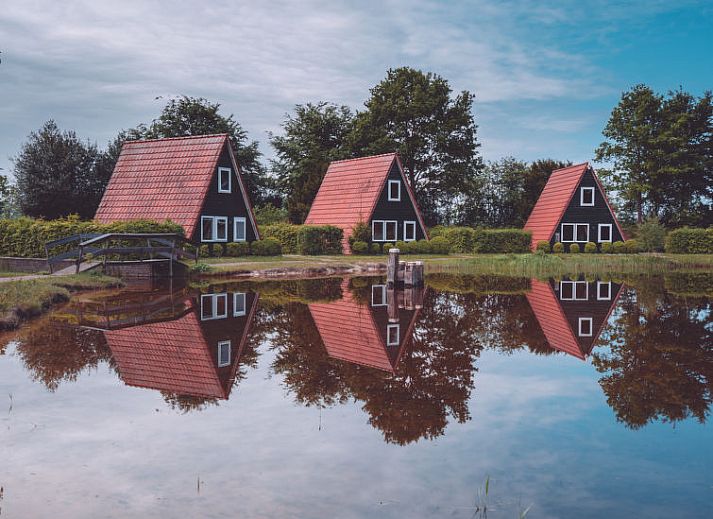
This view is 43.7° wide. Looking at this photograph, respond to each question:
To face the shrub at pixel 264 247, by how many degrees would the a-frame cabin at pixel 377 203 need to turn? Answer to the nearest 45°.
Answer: approximately 90° to its right

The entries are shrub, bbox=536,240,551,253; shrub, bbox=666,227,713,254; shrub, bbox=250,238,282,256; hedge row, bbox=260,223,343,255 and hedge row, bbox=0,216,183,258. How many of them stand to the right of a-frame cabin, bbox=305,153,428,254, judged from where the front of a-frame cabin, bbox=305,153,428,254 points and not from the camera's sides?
3

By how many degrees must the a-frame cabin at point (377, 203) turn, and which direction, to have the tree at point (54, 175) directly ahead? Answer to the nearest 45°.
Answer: approximately 135° to its right

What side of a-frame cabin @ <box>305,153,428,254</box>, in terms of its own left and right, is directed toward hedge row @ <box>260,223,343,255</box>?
right

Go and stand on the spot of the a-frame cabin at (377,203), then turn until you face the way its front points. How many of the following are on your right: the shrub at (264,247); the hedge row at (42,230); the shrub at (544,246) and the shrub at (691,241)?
2

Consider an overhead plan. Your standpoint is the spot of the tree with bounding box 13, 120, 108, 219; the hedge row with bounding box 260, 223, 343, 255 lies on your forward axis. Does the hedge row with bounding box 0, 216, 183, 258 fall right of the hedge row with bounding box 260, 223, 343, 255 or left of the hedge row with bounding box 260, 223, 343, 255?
right

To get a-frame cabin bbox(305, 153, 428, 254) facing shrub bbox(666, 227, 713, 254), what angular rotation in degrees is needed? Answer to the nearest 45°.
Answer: approximately 45° to its left

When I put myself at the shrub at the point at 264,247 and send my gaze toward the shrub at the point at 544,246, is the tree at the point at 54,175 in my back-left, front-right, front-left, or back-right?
back-left

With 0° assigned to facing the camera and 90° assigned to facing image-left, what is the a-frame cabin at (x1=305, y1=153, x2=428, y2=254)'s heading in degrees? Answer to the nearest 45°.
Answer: approximately 315°

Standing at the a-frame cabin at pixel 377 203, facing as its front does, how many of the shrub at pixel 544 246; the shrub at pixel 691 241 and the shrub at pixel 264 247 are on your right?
1

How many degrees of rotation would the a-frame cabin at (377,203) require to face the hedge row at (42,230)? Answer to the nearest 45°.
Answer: approximately 90° to its right

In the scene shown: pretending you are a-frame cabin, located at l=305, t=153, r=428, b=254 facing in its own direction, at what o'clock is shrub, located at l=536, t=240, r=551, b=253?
shrub is roughly at 10 o'clock from a-frame cabin.

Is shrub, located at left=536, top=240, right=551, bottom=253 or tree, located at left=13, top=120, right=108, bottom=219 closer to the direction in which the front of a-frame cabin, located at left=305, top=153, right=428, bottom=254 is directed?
the shrub
